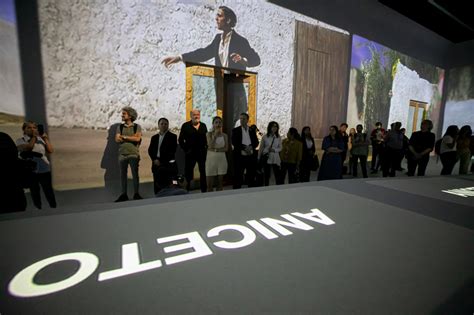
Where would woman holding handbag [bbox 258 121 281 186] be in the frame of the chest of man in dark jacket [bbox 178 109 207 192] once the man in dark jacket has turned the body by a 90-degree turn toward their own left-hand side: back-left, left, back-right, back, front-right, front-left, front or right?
front

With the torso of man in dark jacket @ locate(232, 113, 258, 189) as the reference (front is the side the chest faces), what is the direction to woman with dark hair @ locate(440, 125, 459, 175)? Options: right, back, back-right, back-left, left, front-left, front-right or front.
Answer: left

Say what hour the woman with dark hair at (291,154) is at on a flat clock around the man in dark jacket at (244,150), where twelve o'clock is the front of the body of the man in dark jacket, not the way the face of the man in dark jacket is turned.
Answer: The woman with dark hair is roughly at 9 o'clock from the man in dark jacket.

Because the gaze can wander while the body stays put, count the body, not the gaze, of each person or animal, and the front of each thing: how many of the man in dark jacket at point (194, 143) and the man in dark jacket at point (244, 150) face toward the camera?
2

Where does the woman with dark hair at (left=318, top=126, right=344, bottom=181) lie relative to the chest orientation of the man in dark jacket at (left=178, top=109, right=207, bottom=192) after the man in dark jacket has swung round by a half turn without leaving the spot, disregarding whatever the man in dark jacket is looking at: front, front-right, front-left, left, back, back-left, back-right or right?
right

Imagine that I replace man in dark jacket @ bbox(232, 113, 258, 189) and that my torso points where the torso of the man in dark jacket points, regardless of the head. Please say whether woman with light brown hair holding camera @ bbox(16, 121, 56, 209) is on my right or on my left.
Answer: on my right

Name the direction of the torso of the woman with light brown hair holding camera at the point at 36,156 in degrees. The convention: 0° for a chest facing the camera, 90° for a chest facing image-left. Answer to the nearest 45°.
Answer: approximately 315°

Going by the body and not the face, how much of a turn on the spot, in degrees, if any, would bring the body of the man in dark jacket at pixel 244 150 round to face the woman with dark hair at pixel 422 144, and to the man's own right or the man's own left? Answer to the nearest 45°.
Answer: approximately 90° to the man's own left

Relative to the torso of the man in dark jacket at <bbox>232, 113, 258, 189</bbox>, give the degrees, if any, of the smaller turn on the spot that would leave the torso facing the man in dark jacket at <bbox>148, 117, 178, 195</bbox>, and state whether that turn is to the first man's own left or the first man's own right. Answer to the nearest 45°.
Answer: approximately 45° to the first man's own right

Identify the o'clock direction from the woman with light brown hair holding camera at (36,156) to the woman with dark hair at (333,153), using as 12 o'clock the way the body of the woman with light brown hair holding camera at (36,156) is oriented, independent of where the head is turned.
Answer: the woman with dark hair at (333,153) is roughly at 11 o'clock from the woman with light brown hair holding camera at (36,156).

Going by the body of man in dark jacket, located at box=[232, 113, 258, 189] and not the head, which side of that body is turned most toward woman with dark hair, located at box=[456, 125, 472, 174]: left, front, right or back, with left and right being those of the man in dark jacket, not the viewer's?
left
